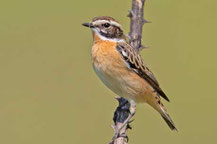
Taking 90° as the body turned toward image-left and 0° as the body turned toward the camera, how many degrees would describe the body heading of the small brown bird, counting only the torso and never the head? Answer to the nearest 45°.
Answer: approximately 90°
